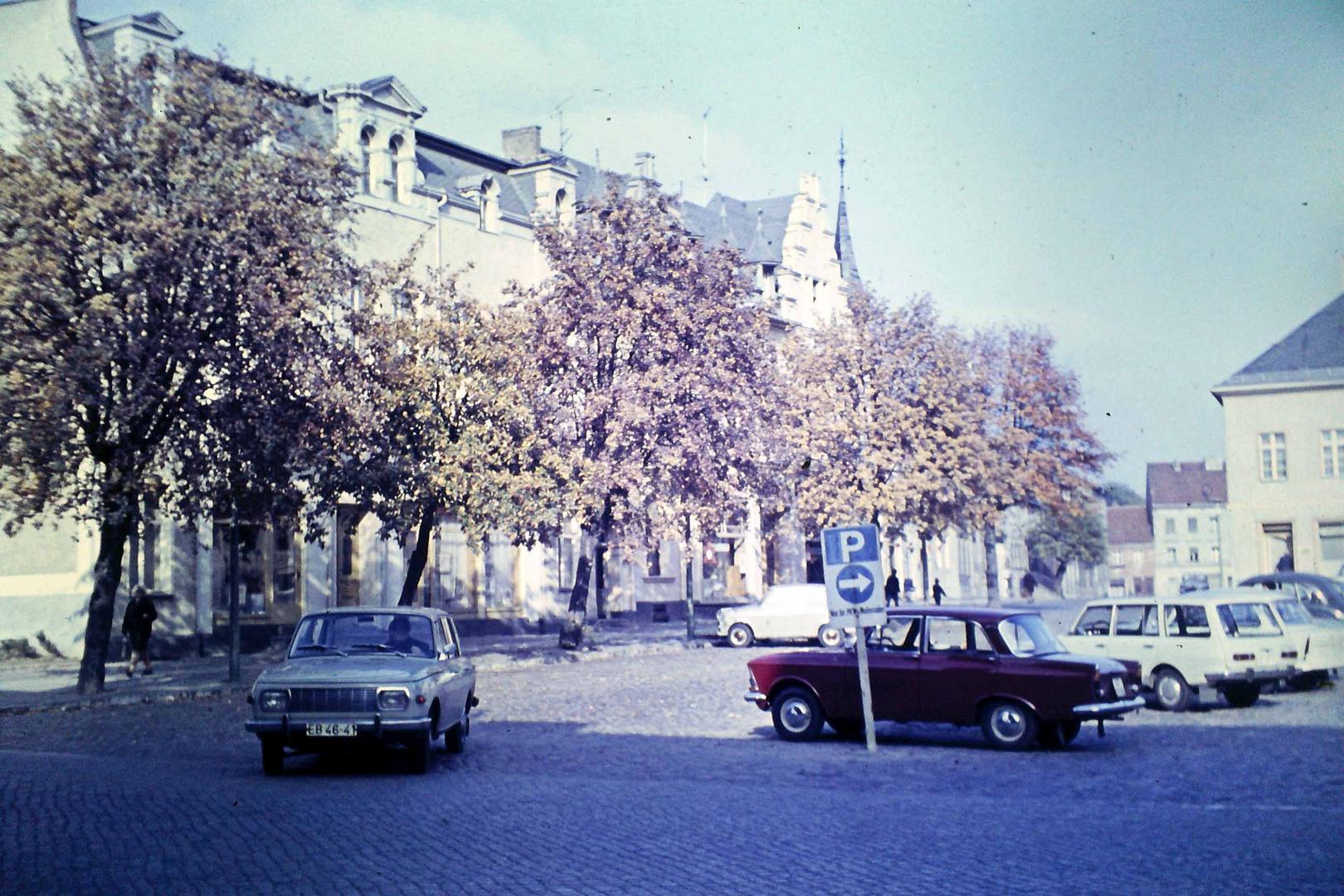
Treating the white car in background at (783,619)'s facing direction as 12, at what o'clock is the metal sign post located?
The metal sign post is roughly at 9 o'clock from the white car in background.

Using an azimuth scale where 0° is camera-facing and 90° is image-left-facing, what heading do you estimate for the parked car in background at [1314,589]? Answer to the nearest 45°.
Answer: approximately 135°

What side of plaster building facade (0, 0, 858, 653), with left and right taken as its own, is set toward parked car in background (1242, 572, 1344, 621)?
front

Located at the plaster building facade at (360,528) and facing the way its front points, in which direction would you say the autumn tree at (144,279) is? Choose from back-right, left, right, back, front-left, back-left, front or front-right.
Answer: front-right

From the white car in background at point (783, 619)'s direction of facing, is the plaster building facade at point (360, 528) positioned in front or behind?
in front

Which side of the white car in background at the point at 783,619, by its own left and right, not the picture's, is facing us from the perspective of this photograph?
left

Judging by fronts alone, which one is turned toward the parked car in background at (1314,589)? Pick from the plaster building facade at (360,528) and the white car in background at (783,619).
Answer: the plaster building facade

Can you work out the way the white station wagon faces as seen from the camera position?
facing away from the viewer and to the left of the viewer

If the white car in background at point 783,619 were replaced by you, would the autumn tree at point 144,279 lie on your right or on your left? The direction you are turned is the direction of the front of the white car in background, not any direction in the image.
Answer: on your left

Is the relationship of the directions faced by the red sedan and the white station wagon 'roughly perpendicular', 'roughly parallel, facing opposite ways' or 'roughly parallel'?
roughly parallel

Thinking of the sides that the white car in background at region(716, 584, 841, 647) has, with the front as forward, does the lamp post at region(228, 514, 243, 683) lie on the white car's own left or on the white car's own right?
on the white car's own left
